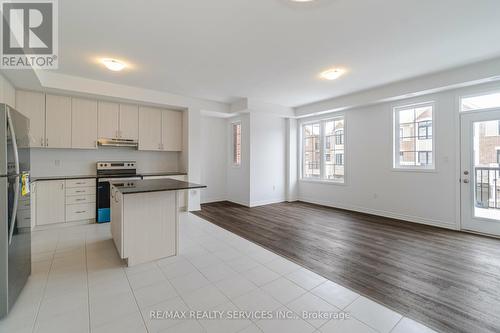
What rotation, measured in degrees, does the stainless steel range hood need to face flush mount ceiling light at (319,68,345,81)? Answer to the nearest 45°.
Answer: approximately 45° to its left

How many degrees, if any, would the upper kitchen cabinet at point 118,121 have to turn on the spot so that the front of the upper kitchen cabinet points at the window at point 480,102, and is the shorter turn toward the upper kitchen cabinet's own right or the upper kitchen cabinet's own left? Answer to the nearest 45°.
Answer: approximately 45° to the upper kitchen cabinet's own left

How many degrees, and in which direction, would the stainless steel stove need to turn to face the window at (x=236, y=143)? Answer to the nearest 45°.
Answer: approximately 90° to its left

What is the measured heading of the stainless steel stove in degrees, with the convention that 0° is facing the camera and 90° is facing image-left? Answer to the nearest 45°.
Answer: approximately 0°

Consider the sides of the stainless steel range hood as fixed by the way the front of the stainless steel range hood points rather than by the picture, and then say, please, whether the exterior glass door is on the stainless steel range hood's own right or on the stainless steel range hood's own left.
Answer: on the stainless steel range hood's own left

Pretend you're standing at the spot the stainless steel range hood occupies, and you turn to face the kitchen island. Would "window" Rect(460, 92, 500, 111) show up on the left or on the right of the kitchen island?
left

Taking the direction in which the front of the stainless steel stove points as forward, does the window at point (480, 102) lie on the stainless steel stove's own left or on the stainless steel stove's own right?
on the stainless steel stove's own left

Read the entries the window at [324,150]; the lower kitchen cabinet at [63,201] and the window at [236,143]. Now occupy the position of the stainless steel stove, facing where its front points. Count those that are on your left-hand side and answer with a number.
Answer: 2

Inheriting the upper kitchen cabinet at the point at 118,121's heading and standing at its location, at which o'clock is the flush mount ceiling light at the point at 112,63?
The flush mount ceiling light is roughly at 12 o'clock from the upper kitchen cabinet.
